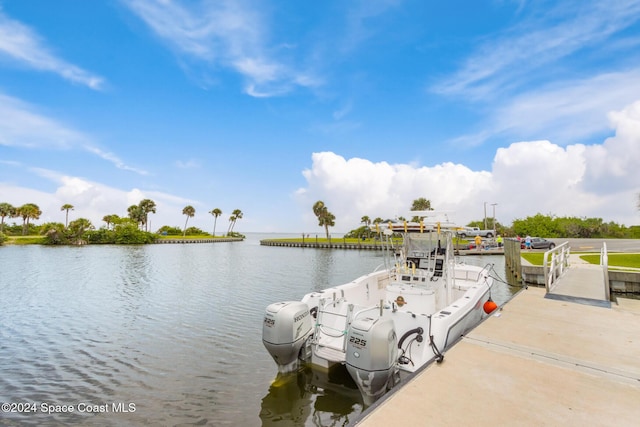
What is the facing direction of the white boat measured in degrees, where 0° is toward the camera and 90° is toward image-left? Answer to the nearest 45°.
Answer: approximately 225°
